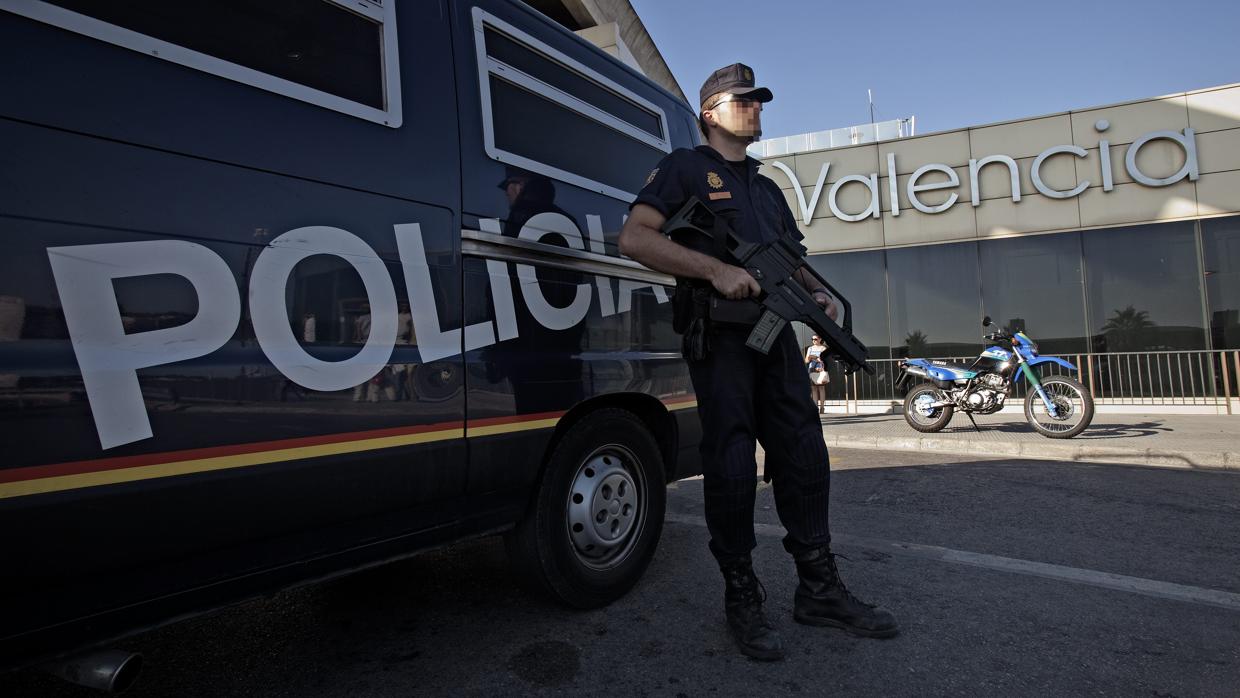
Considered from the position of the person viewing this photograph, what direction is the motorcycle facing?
facing to the right of the viewer

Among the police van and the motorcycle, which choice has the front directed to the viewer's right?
the motorcycle

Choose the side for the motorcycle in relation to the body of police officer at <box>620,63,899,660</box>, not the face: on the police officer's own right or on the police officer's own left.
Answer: on the police officer's own left

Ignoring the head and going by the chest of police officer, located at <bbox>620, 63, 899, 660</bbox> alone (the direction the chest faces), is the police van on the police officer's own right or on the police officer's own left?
on the police officer's own right

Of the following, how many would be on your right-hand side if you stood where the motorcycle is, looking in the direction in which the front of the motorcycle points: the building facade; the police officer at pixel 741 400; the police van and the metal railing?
2
